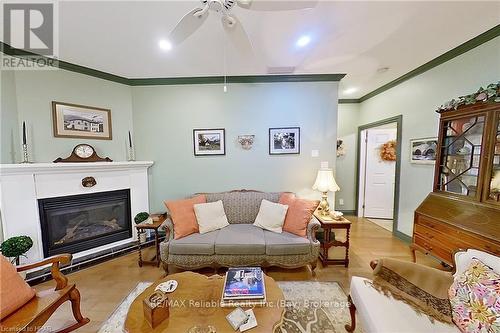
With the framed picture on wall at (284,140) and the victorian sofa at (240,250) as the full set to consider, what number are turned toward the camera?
2

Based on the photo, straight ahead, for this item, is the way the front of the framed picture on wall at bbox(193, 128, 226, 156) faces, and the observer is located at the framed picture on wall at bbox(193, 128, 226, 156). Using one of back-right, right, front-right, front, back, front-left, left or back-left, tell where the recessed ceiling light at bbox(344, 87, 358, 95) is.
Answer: left

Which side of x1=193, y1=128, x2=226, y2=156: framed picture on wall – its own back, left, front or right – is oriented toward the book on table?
front

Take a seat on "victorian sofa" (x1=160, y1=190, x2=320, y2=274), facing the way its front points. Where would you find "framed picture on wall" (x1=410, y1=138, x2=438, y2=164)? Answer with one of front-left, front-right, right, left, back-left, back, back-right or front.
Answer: left

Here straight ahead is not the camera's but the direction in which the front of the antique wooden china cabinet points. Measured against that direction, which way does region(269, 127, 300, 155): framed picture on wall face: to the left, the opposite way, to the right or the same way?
to the left

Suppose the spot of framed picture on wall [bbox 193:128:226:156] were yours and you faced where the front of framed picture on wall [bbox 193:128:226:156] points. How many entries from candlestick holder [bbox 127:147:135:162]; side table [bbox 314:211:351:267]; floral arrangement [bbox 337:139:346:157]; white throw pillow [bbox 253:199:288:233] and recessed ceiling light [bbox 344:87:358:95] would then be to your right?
1

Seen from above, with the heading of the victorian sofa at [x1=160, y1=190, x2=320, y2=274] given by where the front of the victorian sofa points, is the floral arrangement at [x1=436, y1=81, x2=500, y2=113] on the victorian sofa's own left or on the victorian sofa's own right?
on the victorian sofa's own left

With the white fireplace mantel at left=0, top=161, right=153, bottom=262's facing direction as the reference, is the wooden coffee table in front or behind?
in front

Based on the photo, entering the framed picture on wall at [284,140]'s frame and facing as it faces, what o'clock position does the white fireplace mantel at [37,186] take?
The white fireplace mantel is roughly at 2 o'clock from the framed picture on wall.

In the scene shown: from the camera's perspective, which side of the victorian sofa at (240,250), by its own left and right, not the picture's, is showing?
front

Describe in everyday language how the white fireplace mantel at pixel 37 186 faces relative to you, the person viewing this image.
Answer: facing the viewer and to the right of the viewer

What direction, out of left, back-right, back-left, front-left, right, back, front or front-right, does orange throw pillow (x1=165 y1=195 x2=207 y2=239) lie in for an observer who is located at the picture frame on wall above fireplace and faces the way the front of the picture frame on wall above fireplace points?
front

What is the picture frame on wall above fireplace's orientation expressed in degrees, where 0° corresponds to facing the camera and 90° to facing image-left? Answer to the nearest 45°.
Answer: approximately 315°

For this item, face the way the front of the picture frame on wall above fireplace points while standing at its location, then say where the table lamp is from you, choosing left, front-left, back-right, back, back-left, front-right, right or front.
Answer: front

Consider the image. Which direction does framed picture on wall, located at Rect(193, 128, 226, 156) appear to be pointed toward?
toward the camera

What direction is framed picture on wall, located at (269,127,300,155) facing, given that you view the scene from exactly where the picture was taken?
facing the viewer
